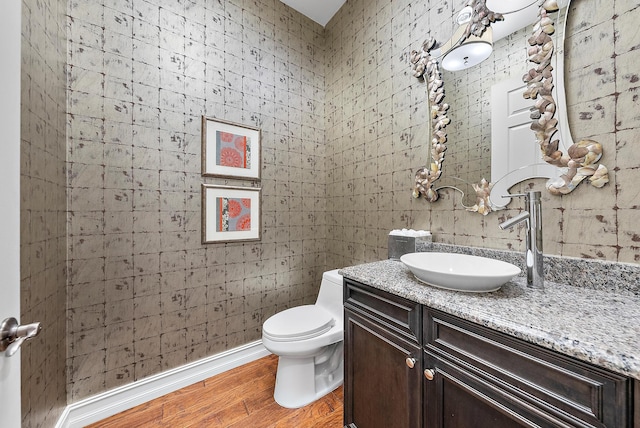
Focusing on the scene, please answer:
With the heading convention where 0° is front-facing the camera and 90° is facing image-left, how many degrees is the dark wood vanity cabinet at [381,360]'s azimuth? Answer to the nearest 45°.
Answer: approximately 45°

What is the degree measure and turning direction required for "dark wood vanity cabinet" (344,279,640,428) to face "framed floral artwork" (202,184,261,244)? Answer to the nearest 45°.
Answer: approximately 45° to its right

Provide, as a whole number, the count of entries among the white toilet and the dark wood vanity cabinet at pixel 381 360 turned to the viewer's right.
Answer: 0

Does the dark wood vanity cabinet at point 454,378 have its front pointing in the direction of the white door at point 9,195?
yes

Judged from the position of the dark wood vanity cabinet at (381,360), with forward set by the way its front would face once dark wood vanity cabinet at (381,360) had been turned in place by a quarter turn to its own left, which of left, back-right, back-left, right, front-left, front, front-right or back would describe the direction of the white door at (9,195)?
right

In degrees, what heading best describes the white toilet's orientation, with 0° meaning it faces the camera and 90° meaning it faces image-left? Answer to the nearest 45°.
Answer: approximately 45°

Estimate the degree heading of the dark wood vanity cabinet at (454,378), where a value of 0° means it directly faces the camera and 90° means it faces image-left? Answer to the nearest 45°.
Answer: approximately 45°

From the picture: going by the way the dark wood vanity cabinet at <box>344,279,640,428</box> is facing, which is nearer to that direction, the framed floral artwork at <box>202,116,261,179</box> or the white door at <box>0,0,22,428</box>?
the white door

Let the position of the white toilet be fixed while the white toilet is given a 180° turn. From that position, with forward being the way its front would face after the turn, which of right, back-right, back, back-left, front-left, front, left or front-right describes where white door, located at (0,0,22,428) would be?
back
